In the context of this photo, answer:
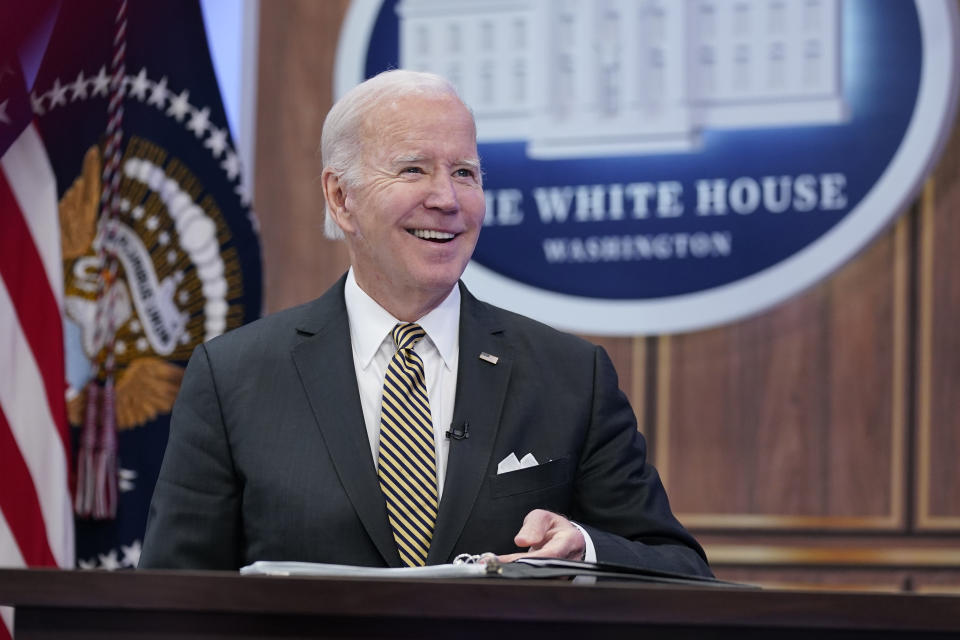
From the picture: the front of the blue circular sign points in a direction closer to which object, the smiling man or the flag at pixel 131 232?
the smiling man

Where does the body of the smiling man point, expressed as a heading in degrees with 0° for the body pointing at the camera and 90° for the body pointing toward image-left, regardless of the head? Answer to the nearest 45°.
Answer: approximately 0°

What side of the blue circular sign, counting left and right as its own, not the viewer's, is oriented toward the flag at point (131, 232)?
right

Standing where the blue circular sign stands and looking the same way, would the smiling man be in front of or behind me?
in front

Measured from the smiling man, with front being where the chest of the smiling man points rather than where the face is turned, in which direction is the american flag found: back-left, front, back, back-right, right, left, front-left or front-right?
back-right

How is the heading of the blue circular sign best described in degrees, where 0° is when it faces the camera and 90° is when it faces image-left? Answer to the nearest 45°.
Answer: approximately 0°

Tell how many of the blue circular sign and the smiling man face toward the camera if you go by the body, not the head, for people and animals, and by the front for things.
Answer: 2

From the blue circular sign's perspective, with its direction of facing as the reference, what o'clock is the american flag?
The american flag is roughly at 2 o'clock from the blue circular sign.
